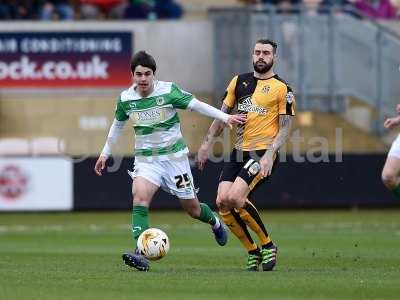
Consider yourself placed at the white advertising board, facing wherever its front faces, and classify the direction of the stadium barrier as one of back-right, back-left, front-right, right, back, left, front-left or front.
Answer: left

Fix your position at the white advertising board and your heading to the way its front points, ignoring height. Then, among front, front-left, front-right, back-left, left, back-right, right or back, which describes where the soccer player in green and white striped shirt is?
front

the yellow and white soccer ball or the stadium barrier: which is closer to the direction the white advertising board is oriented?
the yellow and white soccer ball

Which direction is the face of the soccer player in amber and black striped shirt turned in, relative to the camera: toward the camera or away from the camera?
toward the camera

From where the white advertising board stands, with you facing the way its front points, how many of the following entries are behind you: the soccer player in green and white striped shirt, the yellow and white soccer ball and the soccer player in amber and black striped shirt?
0

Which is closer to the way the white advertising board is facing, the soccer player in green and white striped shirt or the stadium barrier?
the soccer player in green and white striped shirt

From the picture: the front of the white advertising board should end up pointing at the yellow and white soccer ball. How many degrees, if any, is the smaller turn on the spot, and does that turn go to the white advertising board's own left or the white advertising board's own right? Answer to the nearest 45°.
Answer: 0° — it already faces it

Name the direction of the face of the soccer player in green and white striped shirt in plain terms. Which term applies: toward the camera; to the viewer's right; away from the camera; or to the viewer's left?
toward the camera

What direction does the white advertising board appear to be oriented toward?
toward the camera
